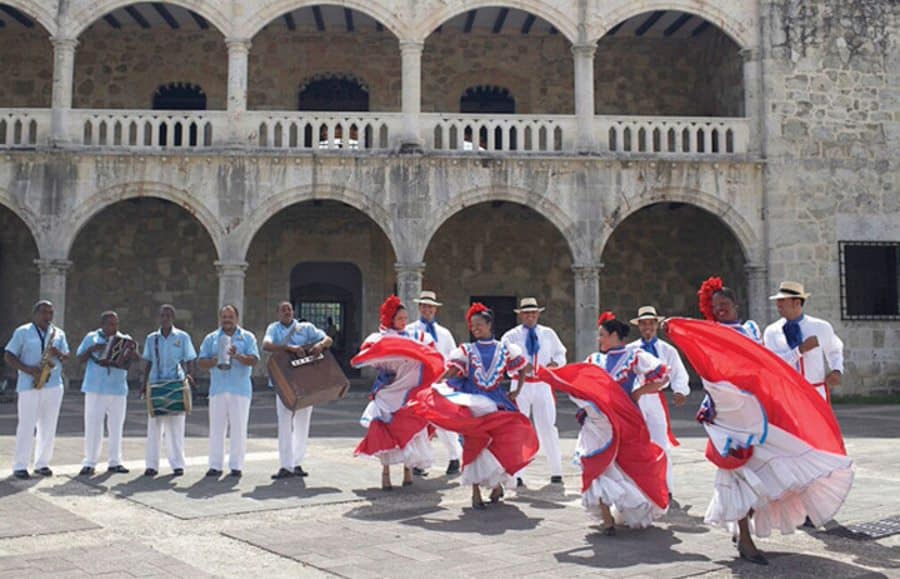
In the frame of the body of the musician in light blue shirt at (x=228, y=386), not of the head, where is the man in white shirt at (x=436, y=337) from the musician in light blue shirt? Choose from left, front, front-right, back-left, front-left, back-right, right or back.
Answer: left

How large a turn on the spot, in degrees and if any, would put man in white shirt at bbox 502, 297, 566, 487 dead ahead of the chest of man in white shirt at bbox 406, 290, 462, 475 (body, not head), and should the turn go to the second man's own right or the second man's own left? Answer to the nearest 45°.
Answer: approximately 90° to the second man's own left

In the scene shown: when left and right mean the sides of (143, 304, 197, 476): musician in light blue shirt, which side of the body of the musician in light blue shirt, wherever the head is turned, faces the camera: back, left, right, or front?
front

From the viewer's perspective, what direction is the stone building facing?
toward the camera

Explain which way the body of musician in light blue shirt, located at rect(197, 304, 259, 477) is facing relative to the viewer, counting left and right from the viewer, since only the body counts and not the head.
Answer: facing the viewer

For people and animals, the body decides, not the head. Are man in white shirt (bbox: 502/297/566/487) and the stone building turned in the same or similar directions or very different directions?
same or similar directions

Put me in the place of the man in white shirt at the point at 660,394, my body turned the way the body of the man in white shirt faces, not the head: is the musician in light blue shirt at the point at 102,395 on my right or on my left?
on my right

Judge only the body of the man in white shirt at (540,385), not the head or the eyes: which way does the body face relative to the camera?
toward the camera

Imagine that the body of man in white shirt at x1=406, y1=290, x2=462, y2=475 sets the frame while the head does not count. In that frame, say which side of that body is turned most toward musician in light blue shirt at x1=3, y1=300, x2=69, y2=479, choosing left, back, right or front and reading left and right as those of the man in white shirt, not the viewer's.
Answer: right

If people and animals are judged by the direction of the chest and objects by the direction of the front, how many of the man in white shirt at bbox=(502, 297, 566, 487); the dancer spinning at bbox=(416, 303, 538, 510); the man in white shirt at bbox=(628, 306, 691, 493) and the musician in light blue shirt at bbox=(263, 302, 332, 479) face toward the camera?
4

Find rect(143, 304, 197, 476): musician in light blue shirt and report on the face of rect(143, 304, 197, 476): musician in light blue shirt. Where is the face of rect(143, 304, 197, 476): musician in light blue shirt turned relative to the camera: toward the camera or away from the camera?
toward the camera

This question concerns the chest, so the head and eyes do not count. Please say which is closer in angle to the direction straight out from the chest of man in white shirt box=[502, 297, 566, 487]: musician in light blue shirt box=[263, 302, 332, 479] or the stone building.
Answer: the musician in light blue shirt

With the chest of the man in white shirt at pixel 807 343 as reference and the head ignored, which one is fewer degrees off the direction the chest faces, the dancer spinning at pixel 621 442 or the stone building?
the dancer spinning

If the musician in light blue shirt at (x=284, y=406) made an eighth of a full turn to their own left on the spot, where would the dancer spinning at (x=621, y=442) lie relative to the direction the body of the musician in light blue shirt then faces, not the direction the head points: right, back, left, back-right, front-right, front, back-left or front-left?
front

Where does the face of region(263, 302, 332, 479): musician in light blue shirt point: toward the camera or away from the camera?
toward the camera

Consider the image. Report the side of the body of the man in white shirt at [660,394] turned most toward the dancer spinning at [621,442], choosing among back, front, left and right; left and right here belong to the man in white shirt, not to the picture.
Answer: front

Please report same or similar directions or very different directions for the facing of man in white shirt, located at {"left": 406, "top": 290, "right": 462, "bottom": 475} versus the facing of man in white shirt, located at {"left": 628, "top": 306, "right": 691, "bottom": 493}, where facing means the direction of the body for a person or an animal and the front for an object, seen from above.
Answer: same or similar directions

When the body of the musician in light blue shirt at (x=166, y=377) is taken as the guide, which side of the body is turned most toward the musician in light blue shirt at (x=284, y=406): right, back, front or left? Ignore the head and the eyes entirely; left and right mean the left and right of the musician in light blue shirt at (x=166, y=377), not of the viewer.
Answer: left
